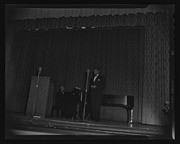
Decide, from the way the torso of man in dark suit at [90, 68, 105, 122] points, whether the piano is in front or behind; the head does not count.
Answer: behind

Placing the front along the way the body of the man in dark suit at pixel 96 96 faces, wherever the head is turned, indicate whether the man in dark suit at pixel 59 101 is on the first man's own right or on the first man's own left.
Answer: on the first man's own right

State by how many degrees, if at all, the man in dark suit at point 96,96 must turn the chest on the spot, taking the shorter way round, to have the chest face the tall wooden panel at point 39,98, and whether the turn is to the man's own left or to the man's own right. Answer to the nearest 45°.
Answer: approximately 45° to the man's own right

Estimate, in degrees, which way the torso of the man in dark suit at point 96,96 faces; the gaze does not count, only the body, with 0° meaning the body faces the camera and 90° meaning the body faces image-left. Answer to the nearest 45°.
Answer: approximately 45°
